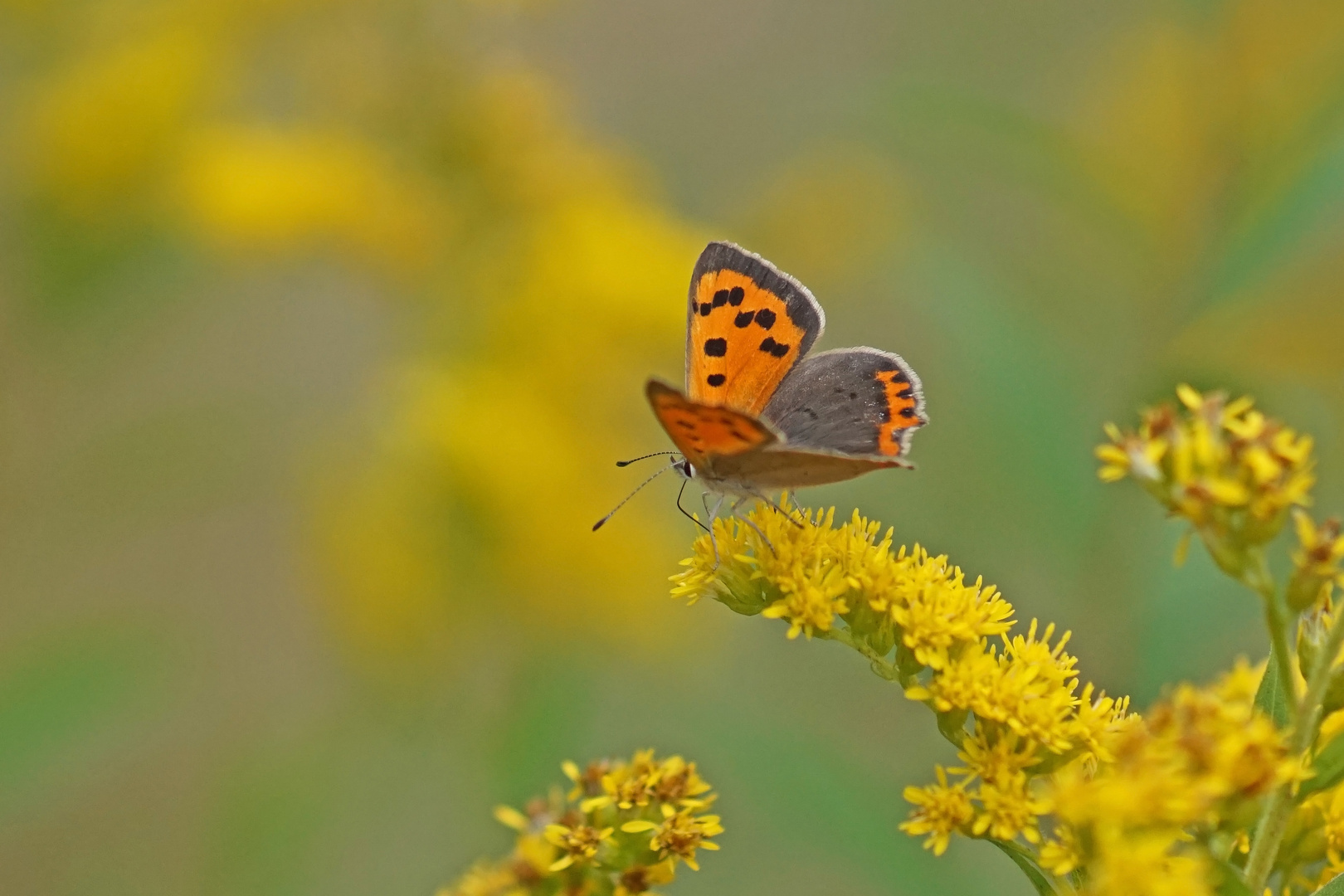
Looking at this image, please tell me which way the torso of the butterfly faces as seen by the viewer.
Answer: to the viewer's left

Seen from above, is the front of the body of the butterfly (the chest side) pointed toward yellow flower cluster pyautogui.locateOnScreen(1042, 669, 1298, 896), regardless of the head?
no
